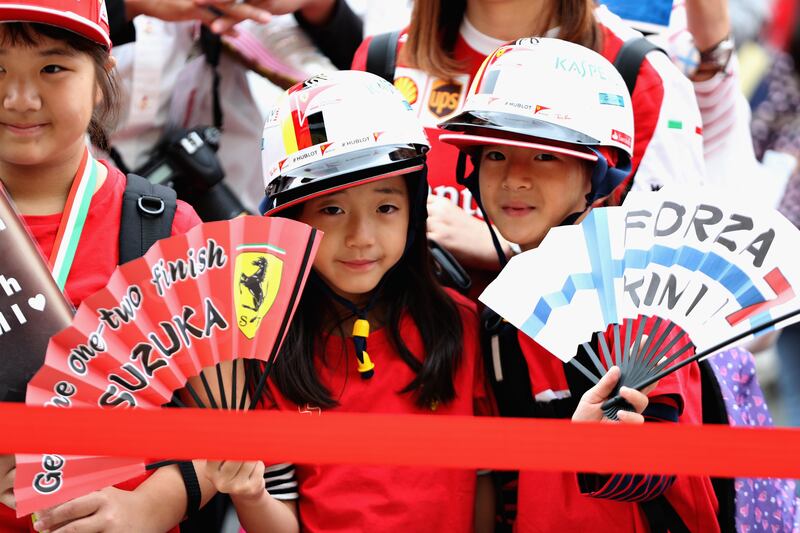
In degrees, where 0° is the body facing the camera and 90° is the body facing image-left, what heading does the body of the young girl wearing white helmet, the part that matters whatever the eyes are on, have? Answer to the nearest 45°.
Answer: approximately 0°

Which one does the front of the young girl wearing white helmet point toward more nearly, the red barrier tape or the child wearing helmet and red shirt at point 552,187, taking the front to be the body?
the red barrier tape

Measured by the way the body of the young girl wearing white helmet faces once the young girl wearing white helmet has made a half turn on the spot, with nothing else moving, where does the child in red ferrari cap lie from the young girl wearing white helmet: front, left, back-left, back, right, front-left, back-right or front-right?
left

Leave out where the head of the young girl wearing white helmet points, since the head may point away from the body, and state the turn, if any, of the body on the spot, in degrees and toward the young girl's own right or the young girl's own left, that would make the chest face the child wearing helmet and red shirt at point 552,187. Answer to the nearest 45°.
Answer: approximately 135° to the young girl's own left

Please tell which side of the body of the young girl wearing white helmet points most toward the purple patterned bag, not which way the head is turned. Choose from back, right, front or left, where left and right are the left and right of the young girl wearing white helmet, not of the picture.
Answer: left

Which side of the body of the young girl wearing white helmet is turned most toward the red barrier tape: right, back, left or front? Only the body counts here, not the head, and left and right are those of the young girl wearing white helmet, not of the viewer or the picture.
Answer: front
